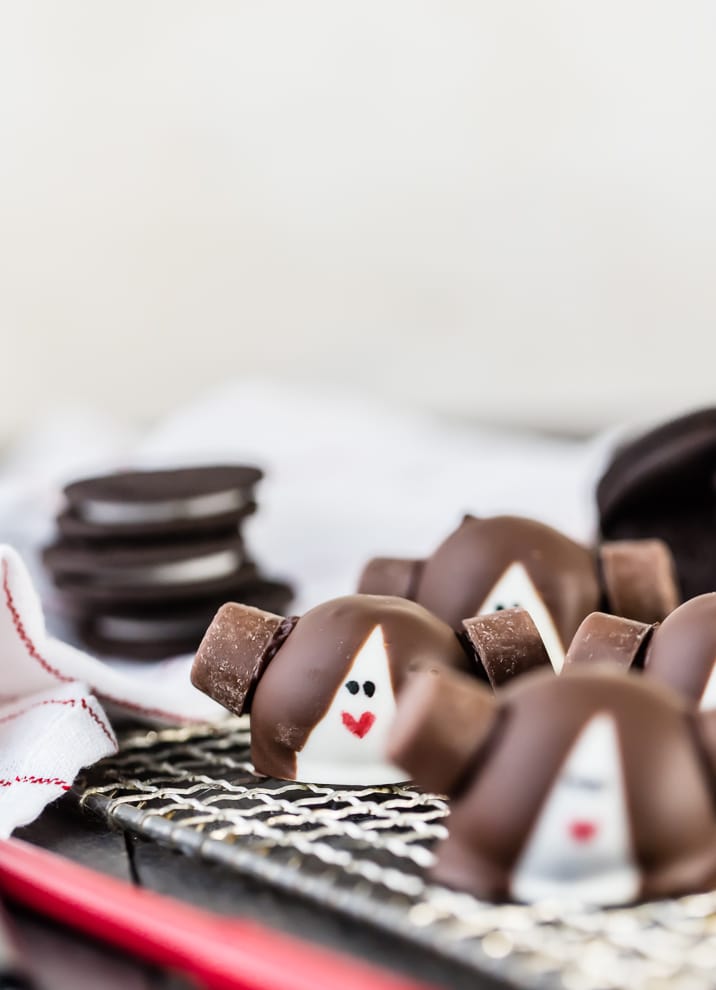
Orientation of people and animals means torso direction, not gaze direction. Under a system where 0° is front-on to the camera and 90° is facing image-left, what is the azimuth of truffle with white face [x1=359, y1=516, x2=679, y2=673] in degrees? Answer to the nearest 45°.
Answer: approximately 0°
